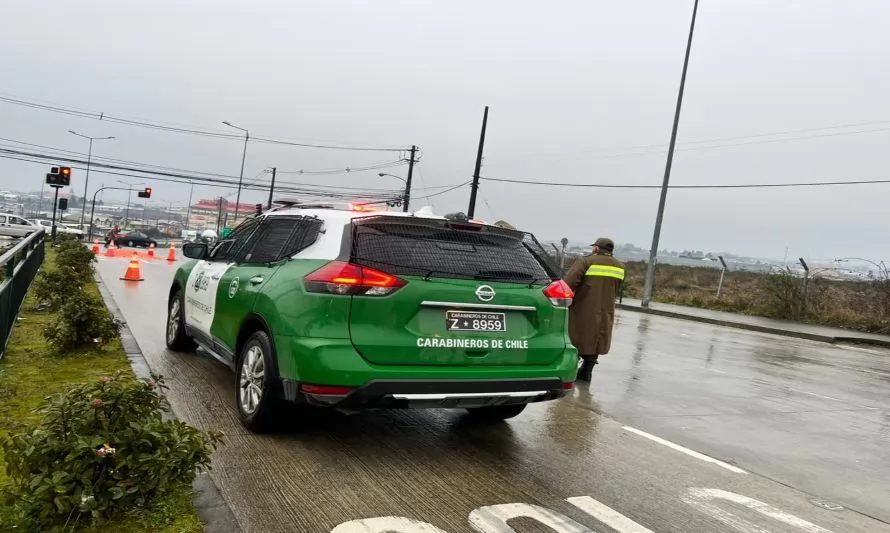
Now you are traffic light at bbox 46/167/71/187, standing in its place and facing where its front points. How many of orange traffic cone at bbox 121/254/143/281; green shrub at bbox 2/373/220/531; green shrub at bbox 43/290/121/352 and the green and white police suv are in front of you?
4

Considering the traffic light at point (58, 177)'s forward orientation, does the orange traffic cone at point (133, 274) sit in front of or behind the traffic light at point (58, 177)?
in front

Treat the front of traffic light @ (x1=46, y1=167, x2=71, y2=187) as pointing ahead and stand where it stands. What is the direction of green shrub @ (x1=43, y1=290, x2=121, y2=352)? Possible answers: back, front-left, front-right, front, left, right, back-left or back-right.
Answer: front

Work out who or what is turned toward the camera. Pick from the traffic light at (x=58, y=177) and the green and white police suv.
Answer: the traffic light

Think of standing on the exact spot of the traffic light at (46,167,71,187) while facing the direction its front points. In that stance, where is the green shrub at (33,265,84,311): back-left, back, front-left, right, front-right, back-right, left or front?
front

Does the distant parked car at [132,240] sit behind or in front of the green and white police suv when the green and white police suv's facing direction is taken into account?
in front

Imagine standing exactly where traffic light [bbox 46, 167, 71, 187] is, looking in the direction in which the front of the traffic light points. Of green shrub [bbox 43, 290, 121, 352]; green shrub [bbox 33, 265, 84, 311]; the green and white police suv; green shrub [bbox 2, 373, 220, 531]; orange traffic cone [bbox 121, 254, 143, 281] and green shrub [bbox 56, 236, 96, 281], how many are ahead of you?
6

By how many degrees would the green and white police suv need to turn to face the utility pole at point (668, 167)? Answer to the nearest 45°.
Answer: approximately 90° to its right

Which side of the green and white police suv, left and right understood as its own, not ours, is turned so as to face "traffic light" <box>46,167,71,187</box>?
front

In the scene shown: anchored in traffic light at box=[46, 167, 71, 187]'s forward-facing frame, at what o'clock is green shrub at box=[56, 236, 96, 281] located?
The green shrub is roughly at 12 o'clock from the traffic light.

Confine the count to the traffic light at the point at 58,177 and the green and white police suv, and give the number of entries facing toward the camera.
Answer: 1

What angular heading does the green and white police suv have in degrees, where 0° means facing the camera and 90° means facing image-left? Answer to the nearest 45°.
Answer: approximately 135°

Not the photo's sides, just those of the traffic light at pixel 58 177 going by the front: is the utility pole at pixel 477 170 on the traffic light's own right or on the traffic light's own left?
on the traffic light's own left

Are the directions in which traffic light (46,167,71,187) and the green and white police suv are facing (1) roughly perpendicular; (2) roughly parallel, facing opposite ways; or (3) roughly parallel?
roughly parallel, facing opposite ways

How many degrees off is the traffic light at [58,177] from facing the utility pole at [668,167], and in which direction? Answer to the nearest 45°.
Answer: approximately 45° to its left

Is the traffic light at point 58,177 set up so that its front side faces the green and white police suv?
yes

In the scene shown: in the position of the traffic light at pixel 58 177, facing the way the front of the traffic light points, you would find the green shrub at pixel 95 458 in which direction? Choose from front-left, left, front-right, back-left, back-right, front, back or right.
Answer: front

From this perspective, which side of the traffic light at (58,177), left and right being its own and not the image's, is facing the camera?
front
